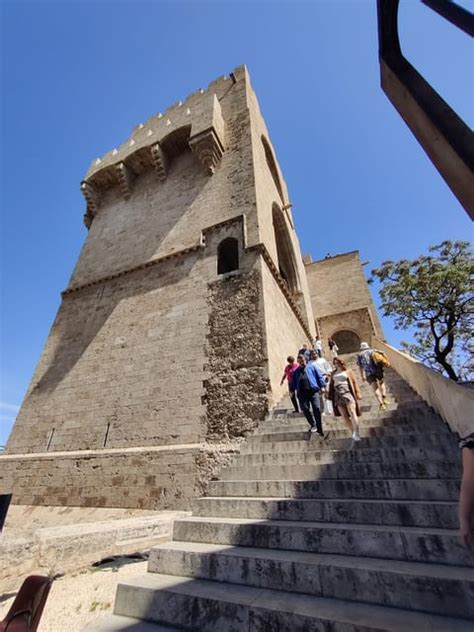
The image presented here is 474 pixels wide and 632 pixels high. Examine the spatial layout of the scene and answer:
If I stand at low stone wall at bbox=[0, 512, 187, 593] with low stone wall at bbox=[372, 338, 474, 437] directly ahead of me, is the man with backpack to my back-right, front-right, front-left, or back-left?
front-left

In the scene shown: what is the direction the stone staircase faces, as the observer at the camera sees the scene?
facing the viewer

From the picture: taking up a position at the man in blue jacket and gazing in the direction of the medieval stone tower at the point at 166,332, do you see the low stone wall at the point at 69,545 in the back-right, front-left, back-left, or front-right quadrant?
front-left

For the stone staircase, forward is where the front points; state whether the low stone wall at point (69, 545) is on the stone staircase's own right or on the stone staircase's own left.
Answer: on the stone staircase's own right
